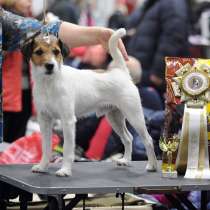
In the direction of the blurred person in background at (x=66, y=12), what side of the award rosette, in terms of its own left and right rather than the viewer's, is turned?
back

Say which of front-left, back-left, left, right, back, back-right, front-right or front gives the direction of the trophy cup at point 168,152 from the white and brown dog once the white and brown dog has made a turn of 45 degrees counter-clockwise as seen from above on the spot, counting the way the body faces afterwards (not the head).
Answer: left

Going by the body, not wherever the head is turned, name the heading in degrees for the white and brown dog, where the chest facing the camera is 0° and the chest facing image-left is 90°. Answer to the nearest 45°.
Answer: approximately 45°

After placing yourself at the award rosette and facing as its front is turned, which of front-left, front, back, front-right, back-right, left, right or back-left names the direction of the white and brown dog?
right

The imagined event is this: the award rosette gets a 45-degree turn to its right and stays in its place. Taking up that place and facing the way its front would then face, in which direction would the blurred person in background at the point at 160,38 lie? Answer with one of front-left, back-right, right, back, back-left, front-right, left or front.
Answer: back-right

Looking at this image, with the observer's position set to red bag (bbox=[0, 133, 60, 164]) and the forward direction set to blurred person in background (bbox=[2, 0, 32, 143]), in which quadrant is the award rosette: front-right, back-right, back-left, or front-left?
back-right

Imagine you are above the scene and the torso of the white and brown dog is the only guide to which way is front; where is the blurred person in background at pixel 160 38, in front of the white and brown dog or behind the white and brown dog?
behind

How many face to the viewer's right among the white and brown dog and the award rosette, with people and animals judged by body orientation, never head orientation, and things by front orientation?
0

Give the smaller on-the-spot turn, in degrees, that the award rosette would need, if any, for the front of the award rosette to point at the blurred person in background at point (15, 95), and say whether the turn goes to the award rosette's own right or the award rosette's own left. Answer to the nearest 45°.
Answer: approximately 135° to the award rosette's own right
